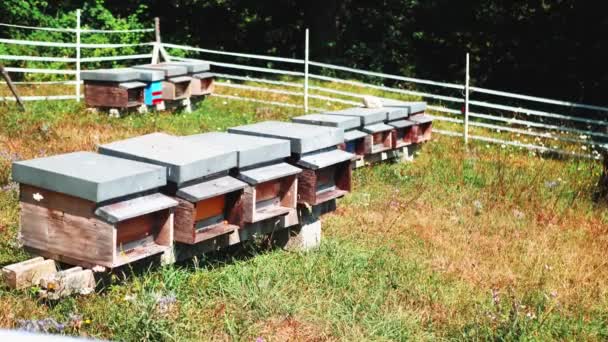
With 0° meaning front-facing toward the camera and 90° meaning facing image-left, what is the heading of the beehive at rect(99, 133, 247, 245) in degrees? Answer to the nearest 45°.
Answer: approximately 315°

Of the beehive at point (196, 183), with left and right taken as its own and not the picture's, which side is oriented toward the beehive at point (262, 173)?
left

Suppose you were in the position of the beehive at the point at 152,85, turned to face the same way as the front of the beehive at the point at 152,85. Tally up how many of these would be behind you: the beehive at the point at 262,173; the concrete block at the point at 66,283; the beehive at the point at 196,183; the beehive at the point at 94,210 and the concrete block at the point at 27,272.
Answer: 0

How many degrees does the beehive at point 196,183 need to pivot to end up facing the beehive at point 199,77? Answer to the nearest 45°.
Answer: approximately 135° to its left

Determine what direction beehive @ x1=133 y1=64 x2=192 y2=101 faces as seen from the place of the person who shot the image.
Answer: facing the viewer and to the right of the viewer

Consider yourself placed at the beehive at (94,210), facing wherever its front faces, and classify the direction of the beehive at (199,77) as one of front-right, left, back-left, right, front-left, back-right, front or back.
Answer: back-left

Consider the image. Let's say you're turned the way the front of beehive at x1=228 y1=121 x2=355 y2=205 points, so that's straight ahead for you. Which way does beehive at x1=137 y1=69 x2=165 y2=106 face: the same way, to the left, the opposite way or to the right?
the same way

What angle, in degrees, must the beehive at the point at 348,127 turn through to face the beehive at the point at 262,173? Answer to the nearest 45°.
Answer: approximately 45° to its right

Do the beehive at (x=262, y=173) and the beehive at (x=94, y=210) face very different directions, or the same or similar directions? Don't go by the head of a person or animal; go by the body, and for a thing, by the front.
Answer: same or similar directions

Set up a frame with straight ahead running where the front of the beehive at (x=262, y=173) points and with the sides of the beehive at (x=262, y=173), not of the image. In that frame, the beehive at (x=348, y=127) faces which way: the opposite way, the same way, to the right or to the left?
the same way

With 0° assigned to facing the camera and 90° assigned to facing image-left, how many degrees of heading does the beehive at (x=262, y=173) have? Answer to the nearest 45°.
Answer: approximately 315°

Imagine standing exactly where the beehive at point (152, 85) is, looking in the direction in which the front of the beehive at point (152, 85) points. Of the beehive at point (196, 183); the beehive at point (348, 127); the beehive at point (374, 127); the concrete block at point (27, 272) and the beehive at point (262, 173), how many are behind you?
0

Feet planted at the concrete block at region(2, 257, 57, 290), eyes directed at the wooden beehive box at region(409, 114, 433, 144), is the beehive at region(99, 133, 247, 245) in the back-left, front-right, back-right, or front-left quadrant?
front-right

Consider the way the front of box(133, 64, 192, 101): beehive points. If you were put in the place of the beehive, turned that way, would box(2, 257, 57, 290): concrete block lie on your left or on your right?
on your right

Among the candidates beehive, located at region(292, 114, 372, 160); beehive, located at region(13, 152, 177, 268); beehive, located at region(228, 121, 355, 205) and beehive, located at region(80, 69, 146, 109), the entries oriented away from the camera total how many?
0

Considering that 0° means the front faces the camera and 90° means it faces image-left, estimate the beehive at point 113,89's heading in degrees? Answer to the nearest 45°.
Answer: approximately 315°

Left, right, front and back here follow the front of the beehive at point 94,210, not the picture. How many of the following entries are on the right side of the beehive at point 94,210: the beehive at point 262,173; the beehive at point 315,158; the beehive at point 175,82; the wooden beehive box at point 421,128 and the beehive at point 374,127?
0

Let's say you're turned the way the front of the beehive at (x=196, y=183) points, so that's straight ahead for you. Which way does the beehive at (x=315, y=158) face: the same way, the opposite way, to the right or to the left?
the same way

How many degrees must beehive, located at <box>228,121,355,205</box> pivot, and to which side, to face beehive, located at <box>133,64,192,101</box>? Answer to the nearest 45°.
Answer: approximately 135° to its left
